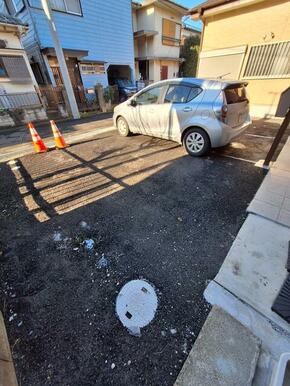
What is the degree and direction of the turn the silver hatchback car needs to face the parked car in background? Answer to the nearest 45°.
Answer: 0° — it already faces it

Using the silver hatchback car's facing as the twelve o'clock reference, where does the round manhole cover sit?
The round manhole cover is roughly at 8 o'clock from the silver hatchback car.

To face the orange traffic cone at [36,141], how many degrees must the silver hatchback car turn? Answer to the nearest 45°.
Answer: approximately 45° to its left

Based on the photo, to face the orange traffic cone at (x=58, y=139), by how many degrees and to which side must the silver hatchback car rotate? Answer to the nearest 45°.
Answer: approximately 45° to its left

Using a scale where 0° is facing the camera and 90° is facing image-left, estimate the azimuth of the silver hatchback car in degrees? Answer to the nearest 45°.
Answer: approximately 135°
